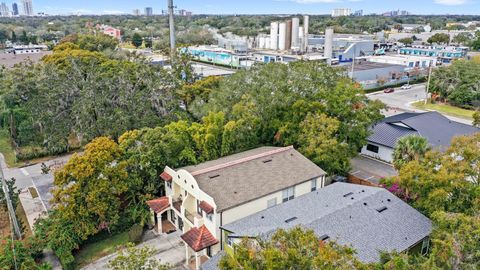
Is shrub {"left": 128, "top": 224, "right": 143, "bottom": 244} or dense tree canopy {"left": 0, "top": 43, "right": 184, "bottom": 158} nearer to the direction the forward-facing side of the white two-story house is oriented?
the shrub

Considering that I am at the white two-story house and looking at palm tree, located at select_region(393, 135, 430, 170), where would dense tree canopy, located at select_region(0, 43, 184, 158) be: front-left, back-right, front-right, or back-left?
back-left

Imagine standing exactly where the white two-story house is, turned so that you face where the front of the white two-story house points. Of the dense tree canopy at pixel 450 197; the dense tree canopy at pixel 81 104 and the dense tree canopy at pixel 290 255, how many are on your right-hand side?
1

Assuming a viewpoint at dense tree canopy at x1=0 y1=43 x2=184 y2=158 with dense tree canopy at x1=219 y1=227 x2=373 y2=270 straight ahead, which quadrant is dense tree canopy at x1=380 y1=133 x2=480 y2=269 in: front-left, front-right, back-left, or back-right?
front-left

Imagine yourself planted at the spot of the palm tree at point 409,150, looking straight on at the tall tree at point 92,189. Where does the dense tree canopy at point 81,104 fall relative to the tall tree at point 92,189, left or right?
right

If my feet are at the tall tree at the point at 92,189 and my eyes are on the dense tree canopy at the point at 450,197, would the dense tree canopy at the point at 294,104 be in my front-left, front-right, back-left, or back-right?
front-left

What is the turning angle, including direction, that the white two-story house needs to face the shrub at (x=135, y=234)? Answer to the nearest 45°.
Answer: approximately 45° to its right

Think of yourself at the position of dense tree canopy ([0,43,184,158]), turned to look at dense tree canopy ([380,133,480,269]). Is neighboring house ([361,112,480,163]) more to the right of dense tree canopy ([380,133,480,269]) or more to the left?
left

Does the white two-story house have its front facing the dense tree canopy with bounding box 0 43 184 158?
no

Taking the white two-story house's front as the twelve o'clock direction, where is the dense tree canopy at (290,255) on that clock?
The dense tree canopy is roughly at 10 o'clock from the white two-story house.

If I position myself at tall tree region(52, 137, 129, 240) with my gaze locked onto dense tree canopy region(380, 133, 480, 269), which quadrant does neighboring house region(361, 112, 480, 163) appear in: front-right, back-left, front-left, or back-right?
front-left

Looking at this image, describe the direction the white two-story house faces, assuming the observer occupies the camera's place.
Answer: facing the viewer and to the left of the viewer

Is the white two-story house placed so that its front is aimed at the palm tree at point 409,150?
no

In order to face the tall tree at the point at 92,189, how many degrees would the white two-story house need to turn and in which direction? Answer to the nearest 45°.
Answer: approximately 45° to its right

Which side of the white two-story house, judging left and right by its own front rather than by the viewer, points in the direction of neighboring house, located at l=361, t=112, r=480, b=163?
back
